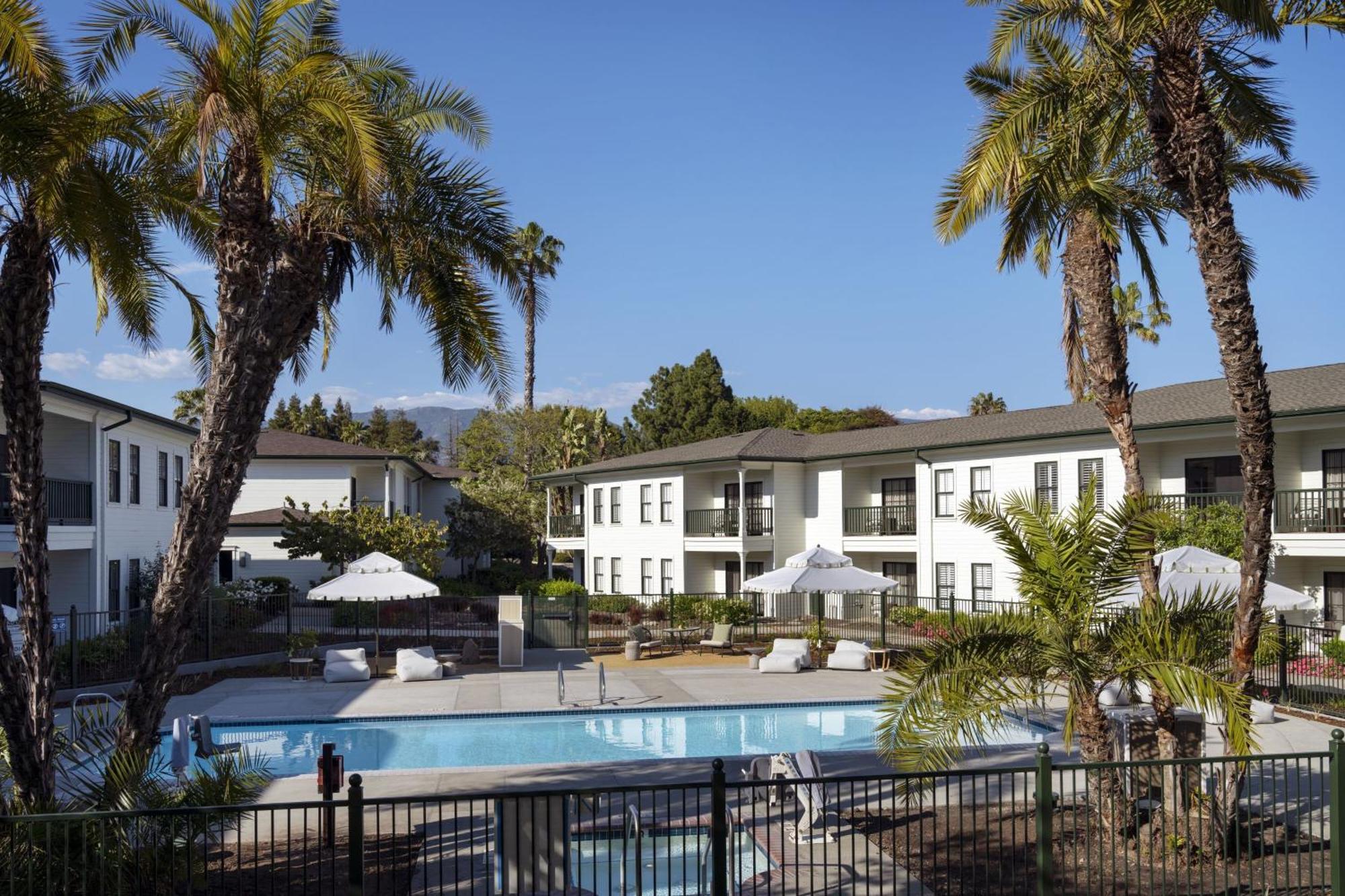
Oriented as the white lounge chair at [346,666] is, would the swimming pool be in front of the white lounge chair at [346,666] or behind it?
in front

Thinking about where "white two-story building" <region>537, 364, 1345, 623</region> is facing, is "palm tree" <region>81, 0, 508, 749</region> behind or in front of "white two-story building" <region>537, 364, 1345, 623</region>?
in front

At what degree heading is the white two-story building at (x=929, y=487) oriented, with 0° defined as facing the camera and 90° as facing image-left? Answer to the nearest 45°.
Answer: approximately 45°

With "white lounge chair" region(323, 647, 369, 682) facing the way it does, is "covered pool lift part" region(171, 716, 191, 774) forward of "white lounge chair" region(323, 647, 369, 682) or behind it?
forward

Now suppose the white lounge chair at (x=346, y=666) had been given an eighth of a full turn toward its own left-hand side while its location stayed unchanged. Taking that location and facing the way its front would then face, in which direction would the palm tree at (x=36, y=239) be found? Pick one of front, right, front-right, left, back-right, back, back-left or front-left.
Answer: front-right

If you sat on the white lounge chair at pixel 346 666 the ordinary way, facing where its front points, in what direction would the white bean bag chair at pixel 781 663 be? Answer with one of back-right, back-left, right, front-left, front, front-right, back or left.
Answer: left

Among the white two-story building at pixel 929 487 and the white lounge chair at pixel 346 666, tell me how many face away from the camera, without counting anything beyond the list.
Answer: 0

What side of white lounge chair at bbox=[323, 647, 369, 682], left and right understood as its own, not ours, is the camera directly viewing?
front

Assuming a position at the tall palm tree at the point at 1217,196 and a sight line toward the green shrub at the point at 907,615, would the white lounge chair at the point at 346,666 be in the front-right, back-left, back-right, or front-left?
front-left

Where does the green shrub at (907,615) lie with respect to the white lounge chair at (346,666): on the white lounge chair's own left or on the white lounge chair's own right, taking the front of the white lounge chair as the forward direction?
on the white lounge chair's own left

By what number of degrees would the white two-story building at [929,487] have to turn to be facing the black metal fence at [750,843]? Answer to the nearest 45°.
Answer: approximately 45° to its left

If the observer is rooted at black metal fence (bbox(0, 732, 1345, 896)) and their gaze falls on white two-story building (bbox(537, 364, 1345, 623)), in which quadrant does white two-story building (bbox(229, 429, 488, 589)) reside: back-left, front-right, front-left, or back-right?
front-left

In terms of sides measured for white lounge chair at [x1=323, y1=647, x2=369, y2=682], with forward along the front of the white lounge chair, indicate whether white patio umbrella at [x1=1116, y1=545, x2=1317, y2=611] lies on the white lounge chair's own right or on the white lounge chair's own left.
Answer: on the white lounge chair's own left
